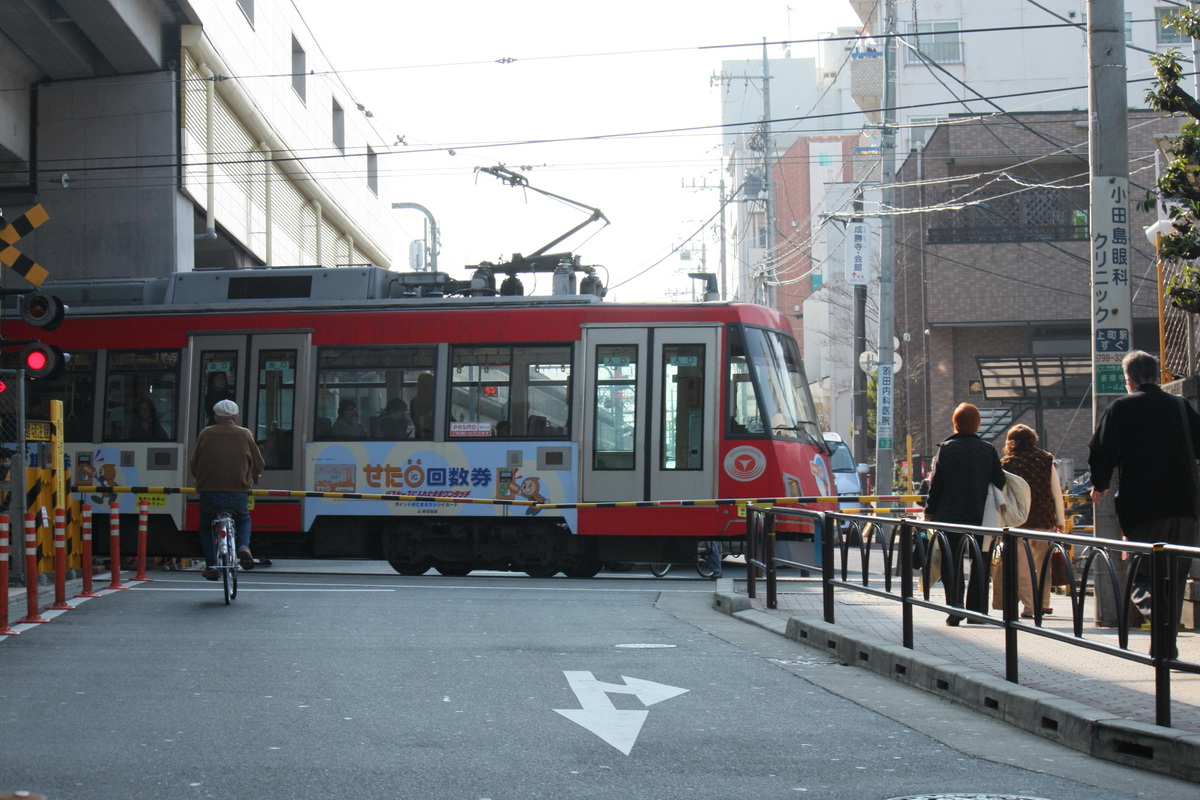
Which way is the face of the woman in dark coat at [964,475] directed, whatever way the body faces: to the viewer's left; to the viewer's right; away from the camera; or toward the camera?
away from the camera

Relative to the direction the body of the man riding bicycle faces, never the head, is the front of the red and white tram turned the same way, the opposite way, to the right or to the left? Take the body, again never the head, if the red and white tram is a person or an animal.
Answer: to the right

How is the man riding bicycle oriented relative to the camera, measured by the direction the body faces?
away from the camera

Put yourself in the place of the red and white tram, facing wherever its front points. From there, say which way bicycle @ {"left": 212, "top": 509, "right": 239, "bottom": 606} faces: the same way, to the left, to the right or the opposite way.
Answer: to the left

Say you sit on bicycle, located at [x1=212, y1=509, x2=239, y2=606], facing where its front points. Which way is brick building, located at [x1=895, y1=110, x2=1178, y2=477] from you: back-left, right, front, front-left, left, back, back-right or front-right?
front-right

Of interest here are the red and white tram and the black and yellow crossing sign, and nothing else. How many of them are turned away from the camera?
0

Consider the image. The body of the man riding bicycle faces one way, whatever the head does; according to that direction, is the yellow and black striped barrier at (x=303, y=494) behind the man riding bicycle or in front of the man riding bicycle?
in front

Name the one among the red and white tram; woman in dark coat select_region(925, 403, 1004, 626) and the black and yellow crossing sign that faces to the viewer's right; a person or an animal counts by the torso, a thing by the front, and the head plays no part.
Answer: the red and white tram

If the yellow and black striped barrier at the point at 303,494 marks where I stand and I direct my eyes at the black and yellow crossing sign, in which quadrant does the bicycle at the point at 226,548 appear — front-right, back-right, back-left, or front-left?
front-left

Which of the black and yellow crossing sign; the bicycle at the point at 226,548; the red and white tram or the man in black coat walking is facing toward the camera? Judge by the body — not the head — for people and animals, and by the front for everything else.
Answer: the black and yellow crossing sign

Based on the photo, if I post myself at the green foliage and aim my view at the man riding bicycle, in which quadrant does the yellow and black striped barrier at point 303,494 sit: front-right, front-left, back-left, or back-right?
front-right

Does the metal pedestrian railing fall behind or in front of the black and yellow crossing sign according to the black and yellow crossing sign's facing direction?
in front

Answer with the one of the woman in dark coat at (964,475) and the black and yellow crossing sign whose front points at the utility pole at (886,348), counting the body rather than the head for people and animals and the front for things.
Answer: the woman in dark coat

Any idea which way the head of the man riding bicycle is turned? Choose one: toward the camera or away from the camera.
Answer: away from the camera

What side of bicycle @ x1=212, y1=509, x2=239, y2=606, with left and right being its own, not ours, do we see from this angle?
back

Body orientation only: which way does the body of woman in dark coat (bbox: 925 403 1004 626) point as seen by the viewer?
away from the camera

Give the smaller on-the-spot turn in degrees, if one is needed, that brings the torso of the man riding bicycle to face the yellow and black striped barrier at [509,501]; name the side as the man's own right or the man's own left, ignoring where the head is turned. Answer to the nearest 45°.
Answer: approximately 45° to the man's own right

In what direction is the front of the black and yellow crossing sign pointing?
toward the camera

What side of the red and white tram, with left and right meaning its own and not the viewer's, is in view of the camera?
right
